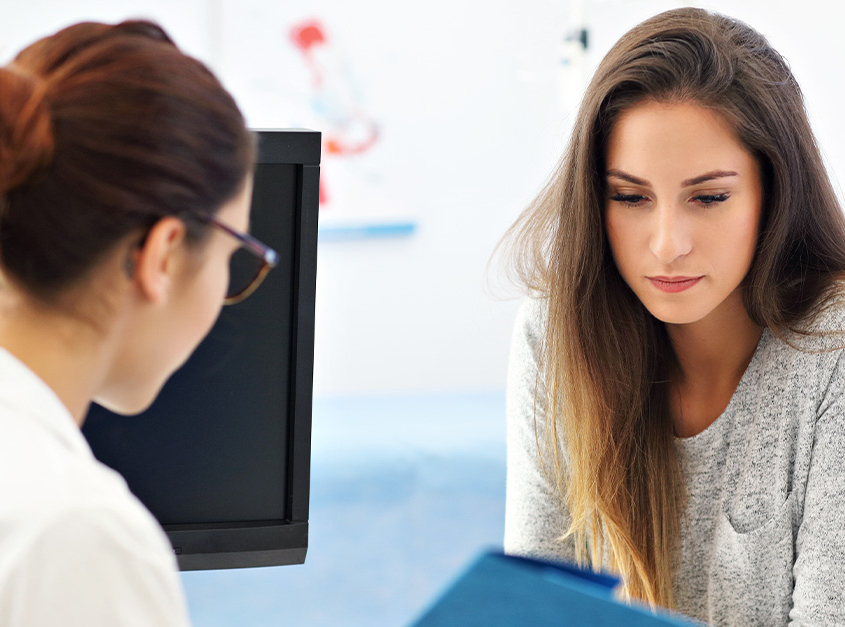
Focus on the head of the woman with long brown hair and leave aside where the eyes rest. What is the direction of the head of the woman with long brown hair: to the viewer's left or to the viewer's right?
to the viewer's left

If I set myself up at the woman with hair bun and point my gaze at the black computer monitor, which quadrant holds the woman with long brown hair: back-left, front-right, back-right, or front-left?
front-right

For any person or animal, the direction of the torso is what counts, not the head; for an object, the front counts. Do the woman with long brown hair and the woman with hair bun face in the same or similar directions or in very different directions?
very different directions

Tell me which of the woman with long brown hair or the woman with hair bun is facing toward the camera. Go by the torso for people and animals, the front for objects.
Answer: the woman with long brown hair

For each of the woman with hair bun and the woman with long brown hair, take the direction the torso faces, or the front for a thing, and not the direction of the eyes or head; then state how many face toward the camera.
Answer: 1

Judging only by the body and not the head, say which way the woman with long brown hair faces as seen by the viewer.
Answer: toward the camera

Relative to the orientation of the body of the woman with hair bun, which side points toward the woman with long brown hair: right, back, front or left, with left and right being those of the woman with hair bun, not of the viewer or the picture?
front

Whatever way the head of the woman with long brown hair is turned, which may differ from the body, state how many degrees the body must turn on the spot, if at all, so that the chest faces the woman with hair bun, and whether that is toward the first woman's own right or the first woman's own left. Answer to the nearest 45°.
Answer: approximately 45° to the first woman's own right

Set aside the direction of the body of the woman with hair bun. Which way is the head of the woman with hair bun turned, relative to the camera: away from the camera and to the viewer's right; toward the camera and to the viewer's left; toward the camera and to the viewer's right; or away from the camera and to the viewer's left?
away from the camera and to the viewer's right

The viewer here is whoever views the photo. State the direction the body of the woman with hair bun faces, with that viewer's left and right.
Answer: facing away from the viewer and to the right of the viewer
